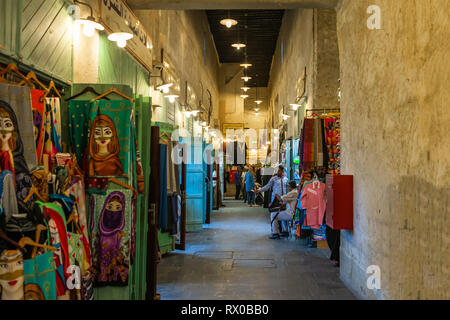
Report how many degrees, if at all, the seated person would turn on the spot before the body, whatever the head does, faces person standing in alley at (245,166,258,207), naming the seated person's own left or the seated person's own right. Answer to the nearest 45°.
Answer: approximately 90° to the seated person's own right

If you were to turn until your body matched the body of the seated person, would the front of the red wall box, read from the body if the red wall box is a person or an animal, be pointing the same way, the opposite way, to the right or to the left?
the same way

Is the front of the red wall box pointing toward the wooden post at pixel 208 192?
no

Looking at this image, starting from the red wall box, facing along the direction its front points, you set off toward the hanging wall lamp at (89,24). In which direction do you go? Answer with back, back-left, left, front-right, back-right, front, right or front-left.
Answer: front-left

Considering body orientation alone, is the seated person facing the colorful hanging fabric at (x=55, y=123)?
no

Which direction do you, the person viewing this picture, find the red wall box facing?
facing to the left of the viewer

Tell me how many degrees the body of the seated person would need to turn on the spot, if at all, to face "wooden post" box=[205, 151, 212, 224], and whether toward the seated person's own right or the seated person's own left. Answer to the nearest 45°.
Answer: approximately 45° to the seated person's own right

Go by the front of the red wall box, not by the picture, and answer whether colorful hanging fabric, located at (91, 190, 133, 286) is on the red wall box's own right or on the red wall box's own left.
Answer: on the red wall box's own left

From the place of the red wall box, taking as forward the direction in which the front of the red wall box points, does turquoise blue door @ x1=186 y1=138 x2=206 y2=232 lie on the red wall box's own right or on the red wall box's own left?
on the red wall box's own right

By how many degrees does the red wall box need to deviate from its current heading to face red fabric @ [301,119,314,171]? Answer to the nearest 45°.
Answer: approximately 90° to its right

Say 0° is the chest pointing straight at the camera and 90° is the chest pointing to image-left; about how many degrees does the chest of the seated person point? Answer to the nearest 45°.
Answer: approximately 90°

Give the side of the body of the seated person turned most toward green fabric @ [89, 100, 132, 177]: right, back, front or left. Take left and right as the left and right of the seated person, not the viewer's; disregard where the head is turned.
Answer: left

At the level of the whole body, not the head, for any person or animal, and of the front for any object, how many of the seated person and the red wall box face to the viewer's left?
2
